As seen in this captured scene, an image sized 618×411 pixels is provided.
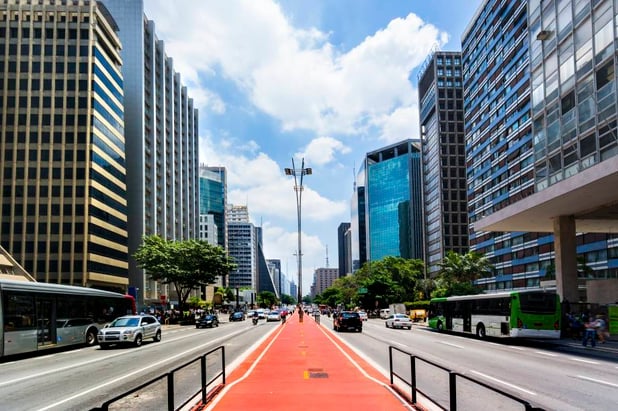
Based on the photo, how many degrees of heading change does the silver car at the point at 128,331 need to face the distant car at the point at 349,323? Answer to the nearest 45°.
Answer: approximately 180°

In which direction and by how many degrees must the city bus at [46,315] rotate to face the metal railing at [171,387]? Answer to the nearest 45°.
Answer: approximately 45° to its left

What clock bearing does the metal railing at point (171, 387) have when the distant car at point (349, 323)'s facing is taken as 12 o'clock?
The metal railing is roughly at 6 o'clock from the distant car.

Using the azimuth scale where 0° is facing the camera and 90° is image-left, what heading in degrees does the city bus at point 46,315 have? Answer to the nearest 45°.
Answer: approximately 45°

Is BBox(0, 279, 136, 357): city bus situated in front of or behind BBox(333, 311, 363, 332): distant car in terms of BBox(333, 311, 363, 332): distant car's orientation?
behind

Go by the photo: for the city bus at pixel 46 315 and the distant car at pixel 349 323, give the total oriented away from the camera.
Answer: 1

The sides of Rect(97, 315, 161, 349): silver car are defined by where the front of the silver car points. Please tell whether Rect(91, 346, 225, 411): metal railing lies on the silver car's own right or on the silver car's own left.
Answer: on the silver car's own left

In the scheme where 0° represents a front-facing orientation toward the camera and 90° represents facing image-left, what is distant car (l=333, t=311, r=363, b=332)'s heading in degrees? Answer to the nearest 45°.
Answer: approximately 180°
